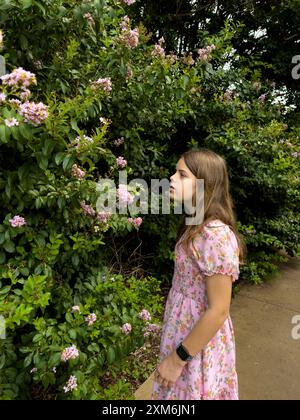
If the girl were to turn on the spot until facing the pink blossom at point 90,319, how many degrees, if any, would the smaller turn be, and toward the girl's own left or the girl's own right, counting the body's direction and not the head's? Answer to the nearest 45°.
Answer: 0° — they already face it

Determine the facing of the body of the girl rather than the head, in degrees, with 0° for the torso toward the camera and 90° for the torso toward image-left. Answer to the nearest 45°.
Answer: approximately 90°

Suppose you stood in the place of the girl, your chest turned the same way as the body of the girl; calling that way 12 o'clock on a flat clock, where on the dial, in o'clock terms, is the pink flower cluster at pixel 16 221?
The pink flower cluster is roughly at 12 o'clock from the girl.

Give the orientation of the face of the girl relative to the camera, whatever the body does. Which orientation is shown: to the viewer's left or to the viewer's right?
to the viewer's left

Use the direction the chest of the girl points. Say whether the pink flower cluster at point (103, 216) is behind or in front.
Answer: in front

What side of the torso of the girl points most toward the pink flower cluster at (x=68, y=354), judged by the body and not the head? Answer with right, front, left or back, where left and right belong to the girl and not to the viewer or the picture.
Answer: front
